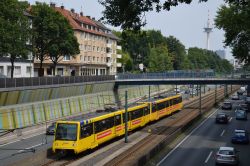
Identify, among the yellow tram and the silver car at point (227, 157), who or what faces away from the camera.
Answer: the silver car

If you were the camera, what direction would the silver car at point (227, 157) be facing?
facing away from the viewer

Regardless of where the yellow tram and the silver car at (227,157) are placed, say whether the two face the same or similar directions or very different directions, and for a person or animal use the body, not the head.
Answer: very different directions

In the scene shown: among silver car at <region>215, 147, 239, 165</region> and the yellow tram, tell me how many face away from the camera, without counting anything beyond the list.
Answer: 1

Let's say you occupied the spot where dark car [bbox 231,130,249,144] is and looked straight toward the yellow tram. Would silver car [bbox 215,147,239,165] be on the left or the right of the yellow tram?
left

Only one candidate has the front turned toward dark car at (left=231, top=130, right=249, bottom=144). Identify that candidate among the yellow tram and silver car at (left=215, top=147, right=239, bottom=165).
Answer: the silver car

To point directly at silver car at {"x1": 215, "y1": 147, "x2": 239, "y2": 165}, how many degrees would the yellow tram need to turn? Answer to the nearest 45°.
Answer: approximately 45° to its left

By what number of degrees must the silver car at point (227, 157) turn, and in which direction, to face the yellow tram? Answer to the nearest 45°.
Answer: approximately 90° to its left

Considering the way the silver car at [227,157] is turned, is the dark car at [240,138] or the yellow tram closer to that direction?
the dark car

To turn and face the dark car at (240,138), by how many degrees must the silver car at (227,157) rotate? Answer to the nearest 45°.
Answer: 0° — it already faces it
